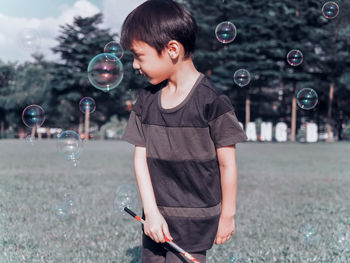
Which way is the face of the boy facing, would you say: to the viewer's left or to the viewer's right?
to the viewer's left

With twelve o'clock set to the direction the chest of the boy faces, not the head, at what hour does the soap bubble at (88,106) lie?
The soap bubble is roughly at 4 o'clock from the boy.

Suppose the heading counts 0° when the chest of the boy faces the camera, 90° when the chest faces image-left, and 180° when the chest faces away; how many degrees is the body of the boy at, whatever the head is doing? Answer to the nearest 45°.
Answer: approximately 45°

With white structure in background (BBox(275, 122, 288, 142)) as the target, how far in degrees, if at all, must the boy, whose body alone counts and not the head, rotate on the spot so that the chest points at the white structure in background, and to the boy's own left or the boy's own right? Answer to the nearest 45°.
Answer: approximately 135° to the boy's own right

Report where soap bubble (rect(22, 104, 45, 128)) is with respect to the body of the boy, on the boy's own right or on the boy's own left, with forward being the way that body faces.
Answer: on the boy's own right

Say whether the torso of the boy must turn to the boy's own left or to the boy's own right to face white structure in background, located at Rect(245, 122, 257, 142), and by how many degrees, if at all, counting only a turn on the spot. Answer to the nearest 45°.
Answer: approximately 135° to the boy's own right
